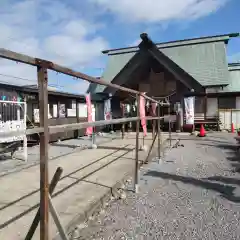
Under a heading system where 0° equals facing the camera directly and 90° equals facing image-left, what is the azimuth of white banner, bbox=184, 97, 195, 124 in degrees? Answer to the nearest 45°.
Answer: approximately 0°
